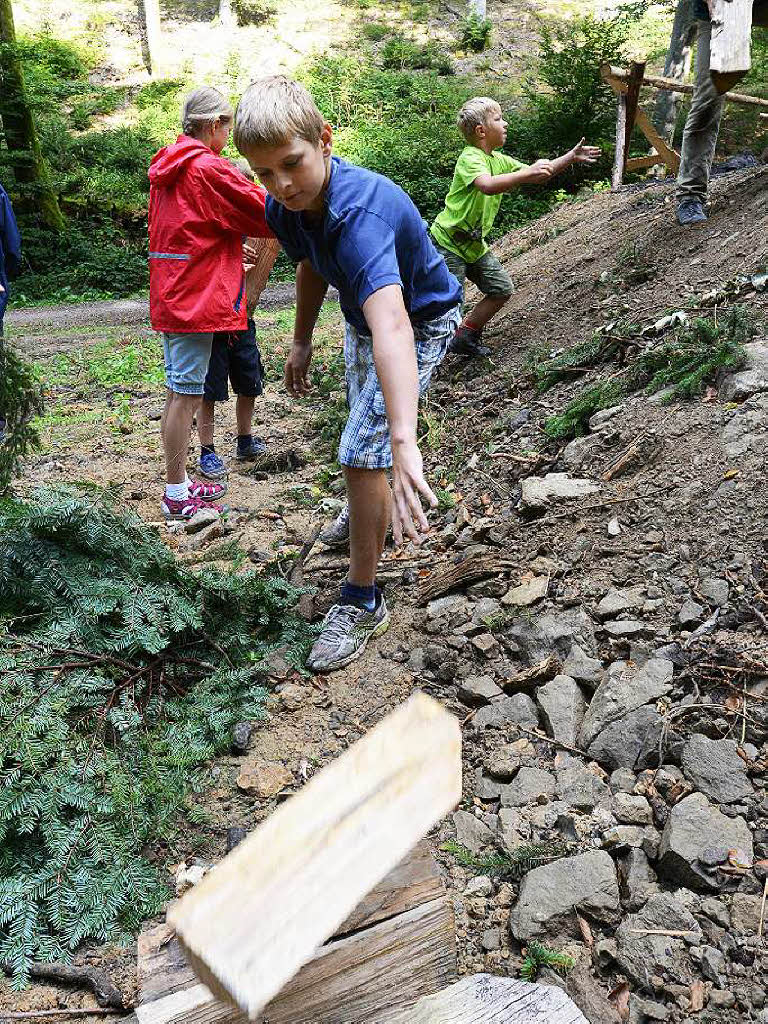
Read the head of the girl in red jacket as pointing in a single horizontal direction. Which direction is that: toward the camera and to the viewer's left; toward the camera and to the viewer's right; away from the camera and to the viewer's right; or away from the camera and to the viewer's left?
away from the camera and to the viewer's right

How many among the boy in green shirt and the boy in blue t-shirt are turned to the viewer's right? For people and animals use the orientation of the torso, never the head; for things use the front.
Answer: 1

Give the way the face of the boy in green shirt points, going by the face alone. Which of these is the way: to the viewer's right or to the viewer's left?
to the viewer's right

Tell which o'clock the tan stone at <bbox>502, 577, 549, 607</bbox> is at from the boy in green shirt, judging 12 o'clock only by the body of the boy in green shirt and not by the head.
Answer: The tan stone is roughly at 3 o'clock from the boy in green shirt.

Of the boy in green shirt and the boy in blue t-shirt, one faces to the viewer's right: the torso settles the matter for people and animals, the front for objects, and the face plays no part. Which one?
the boy in green shirt

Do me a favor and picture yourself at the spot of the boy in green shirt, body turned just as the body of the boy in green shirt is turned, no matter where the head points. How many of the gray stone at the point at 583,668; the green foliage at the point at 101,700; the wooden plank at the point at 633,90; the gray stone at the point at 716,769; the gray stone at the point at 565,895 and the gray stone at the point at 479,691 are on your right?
5

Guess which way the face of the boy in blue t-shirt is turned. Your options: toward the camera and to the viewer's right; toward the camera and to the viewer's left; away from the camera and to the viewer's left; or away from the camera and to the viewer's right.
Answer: toward the camera and to the viewer's left

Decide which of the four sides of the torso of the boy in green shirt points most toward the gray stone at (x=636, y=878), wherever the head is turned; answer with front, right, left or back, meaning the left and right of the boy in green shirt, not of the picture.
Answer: right

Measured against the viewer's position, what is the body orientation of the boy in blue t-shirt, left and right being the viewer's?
facing the viewer and to the left of the viewer

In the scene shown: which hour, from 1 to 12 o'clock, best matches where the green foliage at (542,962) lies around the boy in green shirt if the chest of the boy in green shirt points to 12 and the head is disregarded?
The green foliage is roughly at 3 o'clock from the boy in green shirt.

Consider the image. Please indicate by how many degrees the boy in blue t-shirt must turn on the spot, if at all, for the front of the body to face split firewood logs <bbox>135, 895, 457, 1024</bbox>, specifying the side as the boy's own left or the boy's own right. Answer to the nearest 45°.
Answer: approximately 45° to the boy's own left

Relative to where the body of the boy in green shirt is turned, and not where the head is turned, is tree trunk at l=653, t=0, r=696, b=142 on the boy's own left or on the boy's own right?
on the boy's own left

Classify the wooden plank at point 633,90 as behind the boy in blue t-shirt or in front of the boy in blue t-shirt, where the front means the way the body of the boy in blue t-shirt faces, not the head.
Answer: behind

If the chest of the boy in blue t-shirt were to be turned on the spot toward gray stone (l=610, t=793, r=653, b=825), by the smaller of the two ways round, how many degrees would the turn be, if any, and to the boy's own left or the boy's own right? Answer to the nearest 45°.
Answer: approximately 90° to the boy's own left

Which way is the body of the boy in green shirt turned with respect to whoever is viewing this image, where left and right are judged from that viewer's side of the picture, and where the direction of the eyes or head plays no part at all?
facing to the right of the viewer
